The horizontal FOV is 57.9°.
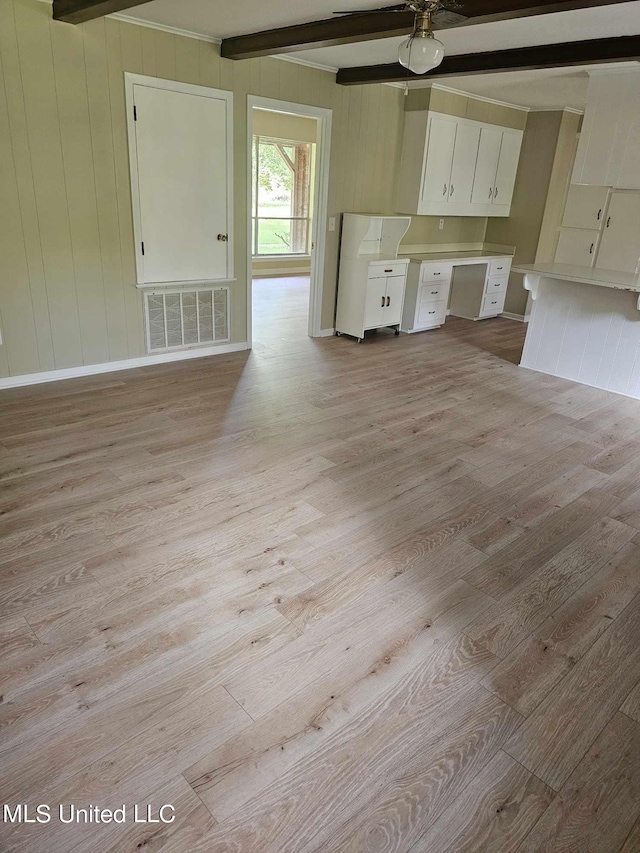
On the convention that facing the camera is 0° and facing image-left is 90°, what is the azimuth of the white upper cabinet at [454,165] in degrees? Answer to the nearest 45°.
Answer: approximately 315°

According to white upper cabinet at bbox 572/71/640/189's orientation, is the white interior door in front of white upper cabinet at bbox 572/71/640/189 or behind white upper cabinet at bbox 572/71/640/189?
in front

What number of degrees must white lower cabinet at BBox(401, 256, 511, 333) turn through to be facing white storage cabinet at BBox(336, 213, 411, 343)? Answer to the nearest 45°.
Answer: approximately 90° to its right

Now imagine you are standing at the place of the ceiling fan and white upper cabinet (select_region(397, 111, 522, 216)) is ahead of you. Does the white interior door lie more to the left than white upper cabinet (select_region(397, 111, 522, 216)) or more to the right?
left

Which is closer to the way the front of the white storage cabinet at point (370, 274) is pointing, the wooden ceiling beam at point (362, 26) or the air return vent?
the wooden ceiling beam

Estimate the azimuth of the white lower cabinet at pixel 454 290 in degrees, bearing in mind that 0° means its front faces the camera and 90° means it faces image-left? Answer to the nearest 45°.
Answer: approximately 315°

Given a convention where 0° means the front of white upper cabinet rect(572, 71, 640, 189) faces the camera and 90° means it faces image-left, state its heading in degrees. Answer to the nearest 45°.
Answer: approximately 45°

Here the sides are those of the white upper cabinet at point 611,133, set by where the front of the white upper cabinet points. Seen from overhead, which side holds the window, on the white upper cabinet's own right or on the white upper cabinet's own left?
on the white upper cabinet's own right

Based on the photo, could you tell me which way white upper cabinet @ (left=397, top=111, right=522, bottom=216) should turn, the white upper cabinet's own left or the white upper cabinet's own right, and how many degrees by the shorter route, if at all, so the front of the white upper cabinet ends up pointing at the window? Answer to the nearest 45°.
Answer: approximately 180°

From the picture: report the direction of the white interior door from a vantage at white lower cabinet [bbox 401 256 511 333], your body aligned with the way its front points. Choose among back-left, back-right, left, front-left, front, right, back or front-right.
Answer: right
